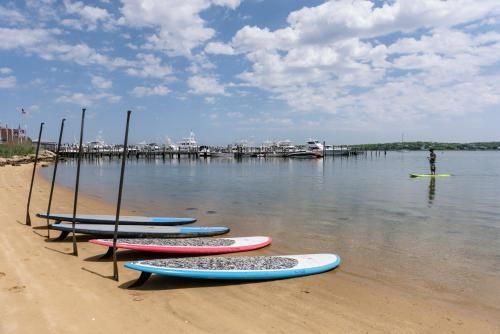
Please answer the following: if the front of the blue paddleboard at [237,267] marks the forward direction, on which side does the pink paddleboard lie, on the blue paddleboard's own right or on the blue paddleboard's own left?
on the blue paddleboard's own left

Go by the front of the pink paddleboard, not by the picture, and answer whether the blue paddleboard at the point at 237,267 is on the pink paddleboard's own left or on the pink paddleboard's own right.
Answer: on the pink paddleboard's own right

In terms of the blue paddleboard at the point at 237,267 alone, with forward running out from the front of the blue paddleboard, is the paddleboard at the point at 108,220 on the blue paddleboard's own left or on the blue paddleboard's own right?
on the blue paddleboard's own left

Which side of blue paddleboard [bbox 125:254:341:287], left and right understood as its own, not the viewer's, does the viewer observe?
right

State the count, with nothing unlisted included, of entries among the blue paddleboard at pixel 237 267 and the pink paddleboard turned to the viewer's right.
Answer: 2

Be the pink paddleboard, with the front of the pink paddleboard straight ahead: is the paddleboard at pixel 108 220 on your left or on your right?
on your left

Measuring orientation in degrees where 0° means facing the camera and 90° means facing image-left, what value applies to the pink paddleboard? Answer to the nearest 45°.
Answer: approximately 270°
